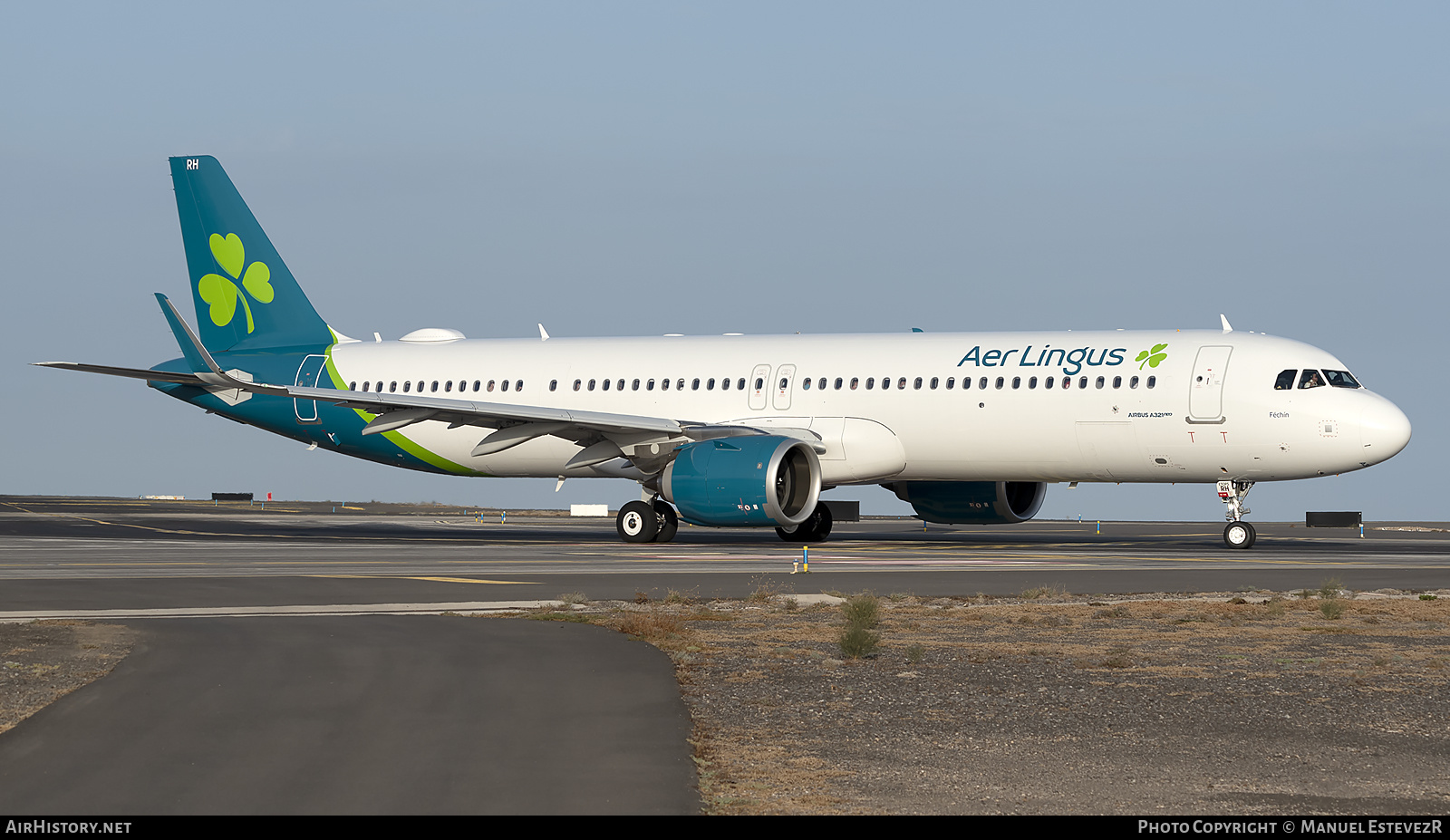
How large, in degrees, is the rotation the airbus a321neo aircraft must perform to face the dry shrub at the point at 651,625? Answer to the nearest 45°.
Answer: approximately 45° to its right

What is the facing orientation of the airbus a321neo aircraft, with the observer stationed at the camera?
facing the viewer and to the right of the viewer
